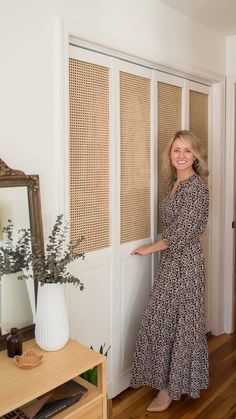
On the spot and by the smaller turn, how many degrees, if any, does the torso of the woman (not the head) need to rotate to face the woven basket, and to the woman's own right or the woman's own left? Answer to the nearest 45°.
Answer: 0° — they already face it

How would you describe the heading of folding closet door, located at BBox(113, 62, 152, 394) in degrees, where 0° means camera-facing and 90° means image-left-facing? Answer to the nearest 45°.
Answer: approximately 315°

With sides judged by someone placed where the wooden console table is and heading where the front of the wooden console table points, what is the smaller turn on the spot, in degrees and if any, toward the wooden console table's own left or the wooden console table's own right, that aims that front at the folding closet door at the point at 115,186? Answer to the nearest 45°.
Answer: approximately 135° to the wooden console table's own left

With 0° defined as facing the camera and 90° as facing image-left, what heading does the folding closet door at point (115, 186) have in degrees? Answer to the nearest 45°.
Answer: approximately 315°

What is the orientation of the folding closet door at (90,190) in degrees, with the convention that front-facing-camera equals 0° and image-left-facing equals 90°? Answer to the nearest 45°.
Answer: approximately 315°
